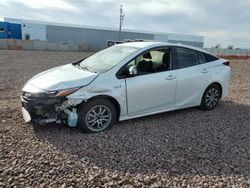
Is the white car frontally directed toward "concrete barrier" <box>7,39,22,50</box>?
no

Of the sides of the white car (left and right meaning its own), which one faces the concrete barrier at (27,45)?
right

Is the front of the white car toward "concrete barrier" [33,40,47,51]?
no

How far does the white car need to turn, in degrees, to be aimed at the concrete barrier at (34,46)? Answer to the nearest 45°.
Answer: approximately 135° to its right

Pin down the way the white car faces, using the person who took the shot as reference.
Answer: facing the viewer and to the left of the viewer
